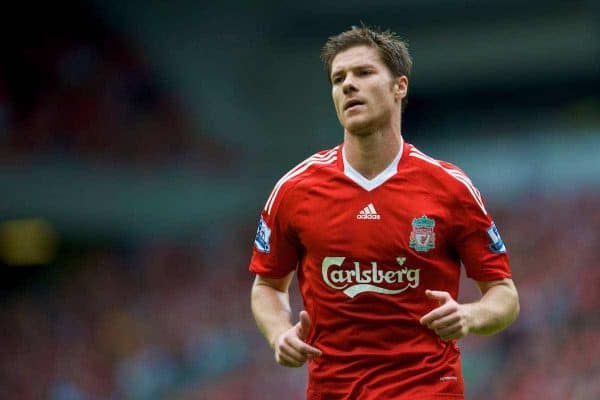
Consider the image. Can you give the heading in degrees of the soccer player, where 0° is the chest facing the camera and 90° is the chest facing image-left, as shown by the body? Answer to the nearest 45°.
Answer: approximately 0°
